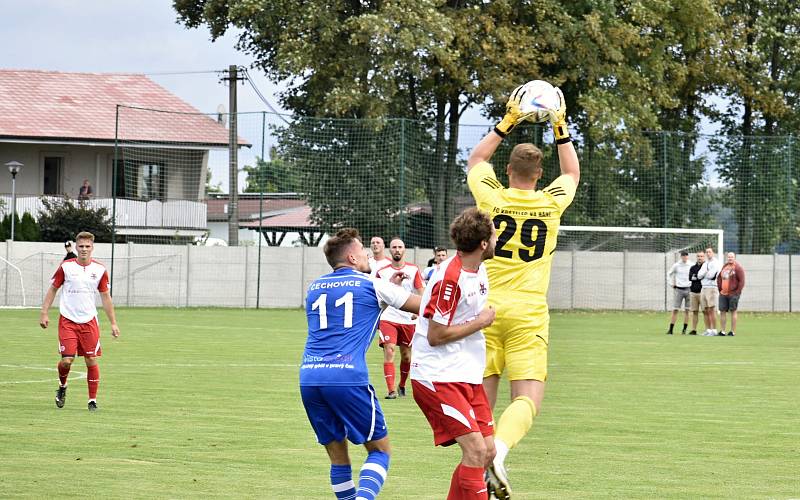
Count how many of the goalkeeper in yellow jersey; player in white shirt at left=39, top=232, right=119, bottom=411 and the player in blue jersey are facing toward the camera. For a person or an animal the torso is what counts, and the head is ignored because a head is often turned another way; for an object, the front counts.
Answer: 1

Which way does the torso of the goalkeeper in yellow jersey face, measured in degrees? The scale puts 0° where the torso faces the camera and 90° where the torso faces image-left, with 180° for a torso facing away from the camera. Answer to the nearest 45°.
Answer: approximately 180°

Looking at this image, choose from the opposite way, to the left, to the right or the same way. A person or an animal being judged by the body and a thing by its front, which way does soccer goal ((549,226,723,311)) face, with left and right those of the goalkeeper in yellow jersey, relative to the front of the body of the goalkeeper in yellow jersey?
the opposite way

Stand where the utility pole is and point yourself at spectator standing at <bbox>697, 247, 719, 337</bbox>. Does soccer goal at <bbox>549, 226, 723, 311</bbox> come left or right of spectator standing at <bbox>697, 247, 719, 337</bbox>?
left

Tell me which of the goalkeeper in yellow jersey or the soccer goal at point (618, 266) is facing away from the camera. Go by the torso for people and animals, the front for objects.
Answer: the goalkeeper in yellow jersey

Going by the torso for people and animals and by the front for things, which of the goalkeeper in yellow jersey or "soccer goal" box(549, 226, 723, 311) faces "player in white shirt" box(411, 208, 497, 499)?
the soccer goal

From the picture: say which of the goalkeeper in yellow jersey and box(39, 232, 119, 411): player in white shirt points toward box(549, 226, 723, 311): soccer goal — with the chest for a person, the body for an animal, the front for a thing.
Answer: the goalkeeper in yellow jersey

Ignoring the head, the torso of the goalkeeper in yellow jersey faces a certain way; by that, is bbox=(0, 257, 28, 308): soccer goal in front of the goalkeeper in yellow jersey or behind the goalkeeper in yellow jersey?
in front

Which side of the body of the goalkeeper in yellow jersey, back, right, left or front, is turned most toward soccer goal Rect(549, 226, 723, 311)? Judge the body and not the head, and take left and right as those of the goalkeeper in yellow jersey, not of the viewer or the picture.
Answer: front

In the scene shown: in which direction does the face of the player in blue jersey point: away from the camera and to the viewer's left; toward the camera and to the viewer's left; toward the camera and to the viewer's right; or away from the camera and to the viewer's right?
away from the camera and to the viewer's right

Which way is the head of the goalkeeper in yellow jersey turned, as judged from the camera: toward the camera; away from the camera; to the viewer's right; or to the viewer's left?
away from the camera

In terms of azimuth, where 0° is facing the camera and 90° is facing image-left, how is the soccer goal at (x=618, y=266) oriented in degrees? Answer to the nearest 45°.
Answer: approximately 0°
